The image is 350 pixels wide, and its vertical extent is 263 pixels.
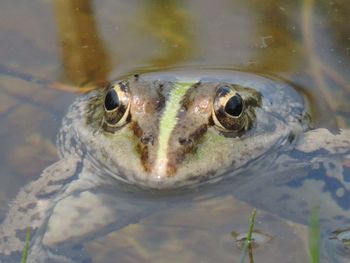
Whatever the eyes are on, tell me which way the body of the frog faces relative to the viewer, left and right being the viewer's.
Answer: facing the viewer
